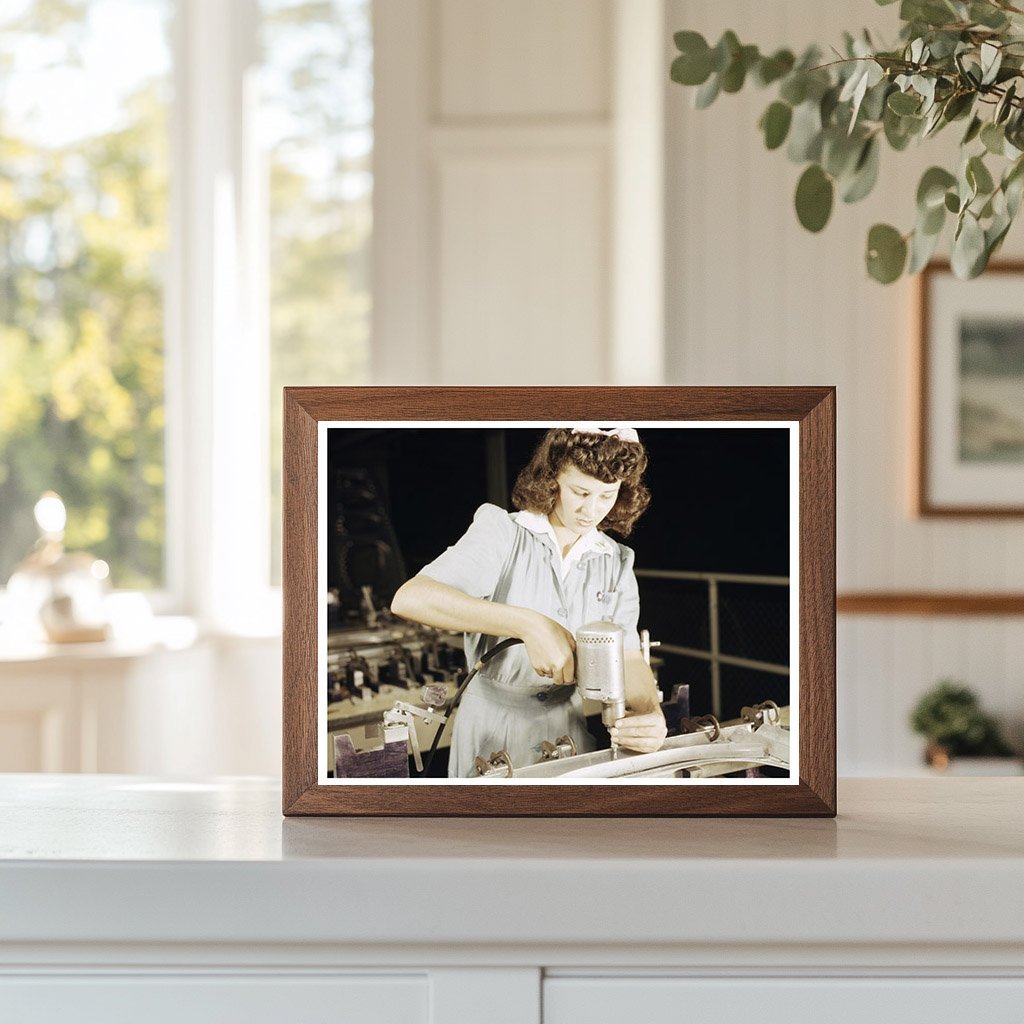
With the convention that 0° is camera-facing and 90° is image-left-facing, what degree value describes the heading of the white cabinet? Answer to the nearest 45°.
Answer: approximately 0°

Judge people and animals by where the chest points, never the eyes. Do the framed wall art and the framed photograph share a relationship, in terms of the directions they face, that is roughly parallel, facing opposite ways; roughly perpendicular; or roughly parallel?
roughly parallel

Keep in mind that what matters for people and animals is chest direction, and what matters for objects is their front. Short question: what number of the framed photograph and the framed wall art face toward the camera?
2

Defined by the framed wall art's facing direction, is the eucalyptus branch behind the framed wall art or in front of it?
in front

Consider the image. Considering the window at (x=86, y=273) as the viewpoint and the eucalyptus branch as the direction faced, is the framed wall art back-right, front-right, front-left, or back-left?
front-left

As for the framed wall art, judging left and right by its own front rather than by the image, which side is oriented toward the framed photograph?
front

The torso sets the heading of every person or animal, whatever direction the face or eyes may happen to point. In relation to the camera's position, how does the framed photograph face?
facing the viewer

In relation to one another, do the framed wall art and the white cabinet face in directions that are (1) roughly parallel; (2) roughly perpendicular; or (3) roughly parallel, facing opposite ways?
roughly parallel

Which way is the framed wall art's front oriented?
toward the camera
